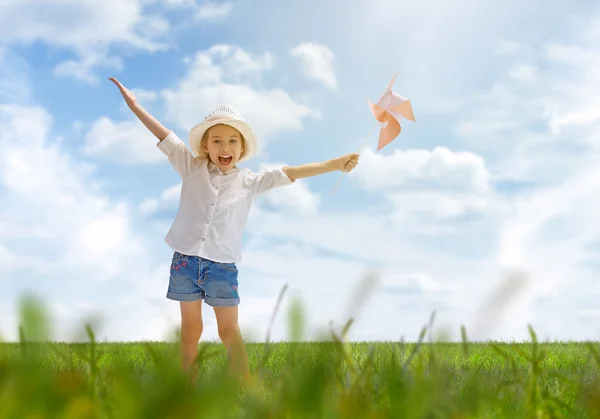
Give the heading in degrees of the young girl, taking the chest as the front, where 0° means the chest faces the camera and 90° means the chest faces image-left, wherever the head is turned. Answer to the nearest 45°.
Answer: approximately 0°
